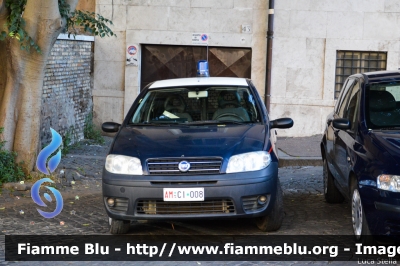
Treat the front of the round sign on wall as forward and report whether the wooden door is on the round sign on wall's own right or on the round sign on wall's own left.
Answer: on the round sign on wall's own left

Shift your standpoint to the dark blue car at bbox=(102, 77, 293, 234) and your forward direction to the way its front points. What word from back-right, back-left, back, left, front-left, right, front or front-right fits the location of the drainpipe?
back

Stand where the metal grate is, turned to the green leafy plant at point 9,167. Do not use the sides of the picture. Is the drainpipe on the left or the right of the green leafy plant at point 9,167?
right

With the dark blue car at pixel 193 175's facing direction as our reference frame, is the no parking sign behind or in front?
behind

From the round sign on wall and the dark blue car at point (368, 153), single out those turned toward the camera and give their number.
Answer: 2
